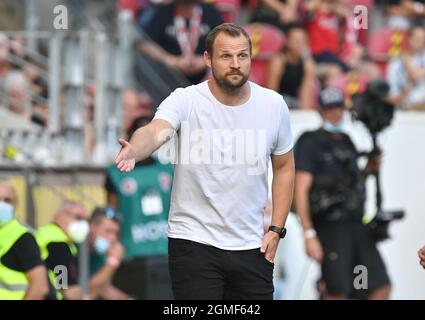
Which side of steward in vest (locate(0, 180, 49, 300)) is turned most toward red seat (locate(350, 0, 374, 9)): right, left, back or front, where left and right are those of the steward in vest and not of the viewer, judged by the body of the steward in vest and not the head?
back

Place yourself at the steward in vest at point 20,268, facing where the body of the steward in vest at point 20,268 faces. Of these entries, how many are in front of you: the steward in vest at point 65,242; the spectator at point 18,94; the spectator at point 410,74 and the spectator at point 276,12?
0

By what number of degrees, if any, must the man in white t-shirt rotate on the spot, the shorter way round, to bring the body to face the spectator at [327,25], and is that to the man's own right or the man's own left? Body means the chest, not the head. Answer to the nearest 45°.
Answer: approximately 180°

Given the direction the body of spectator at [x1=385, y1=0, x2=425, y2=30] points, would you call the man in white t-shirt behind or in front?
in front

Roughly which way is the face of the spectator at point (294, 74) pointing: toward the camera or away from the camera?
toward the camera

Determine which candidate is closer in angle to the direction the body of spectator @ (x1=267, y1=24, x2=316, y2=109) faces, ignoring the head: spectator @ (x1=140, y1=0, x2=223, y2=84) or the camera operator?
the camera operator

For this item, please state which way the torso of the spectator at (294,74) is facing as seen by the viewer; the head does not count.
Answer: toward the camera

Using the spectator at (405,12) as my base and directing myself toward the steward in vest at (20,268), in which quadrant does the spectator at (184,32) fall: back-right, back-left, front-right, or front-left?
front-right

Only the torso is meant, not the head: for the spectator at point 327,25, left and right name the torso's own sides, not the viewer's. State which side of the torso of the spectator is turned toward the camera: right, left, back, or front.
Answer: front

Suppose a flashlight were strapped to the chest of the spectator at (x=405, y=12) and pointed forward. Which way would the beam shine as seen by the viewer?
toward the camera

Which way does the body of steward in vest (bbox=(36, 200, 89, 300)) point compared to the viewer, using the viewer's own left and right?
facing the viewer and to the right of the viewer
